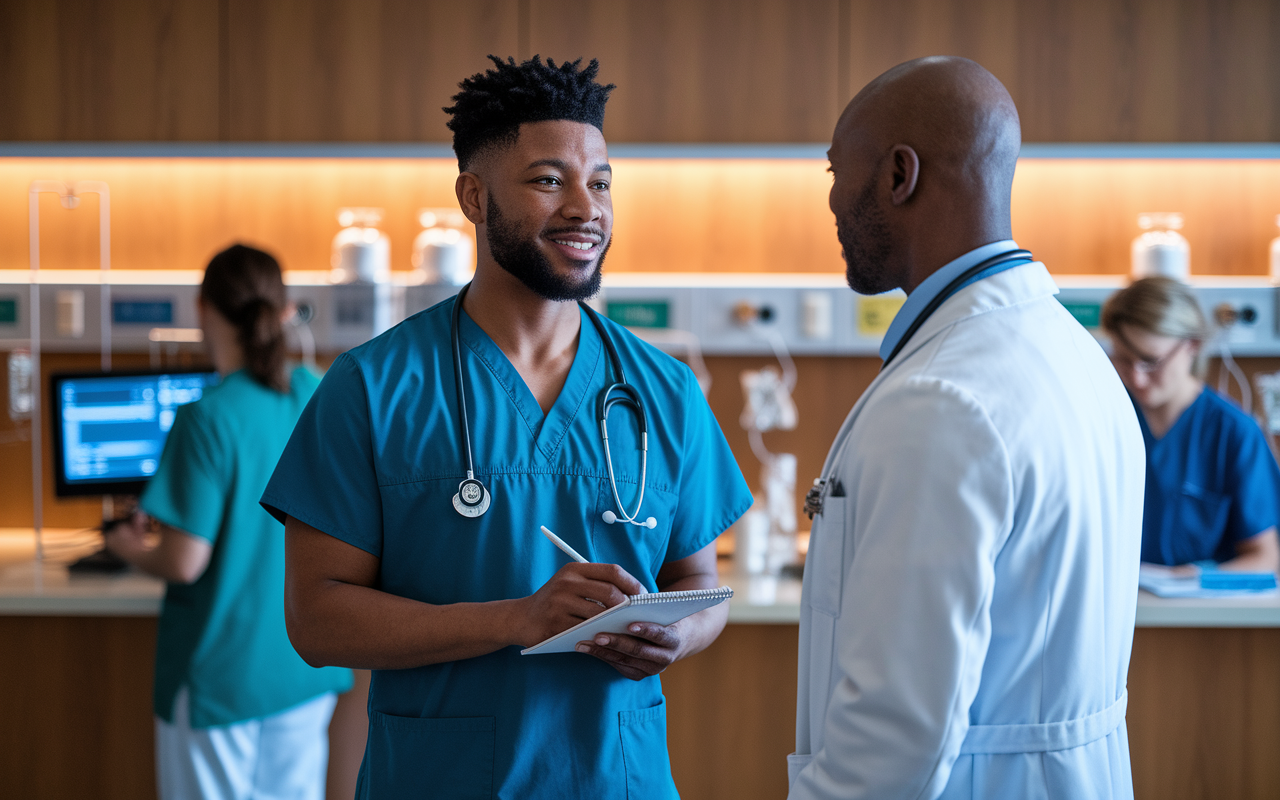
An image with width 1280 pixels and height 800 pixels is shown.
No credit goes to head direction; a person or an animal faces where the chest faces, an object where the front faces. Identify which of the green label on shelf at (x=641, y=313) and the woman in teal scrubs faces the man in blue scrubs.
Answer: the green label on shelf

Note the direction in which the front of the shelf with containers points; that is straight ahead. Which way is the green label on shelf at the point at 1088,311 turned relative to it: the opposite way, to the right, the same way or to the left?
the same way

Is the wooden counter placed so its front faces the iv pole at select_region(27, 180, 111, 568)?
no

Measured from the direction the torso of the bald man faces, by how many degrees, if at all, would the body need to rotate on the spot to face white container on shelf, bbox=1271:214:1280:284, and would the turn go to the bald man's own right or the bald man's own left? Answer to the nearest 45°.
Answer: approximately 45° to the bald man's own right

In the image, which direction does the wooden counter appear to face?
toward the camera

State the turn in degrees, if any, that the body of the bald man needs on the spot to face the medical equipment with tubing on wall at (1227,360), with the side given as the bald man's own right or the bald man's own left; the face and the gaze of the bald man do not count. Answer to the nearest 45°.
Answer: approximately 45° to the bald man's own right

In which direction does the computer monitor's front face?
toward the camera

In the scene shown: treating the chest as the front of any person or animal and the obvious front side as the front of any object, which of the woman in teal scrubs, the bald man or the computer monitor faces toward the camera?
the computer monitor

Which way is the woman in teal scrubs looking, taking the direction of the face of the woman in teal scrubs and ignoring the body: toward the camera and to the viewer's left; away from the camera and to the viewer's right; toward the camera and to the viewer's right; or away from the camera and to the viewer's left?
away from the camera and to the viewer's left

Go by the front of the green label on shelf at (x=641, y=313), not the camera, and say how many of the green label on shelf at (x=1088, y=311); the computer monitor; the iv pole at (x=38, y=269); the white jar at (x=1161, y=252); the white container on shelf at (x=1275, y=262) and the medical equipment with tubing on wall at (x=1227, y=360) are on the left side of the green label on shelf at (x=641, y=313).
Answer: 4

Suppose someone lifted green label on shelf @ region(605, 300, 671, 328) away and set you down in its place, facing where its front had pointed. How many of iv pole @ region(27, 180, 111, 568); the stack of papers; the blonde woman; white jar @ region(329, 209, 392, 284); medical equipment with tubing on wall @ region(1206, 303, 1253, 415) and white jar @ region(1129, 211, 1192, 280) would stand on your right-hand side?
2

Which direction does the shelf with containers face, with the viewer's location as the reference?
facing the viewer

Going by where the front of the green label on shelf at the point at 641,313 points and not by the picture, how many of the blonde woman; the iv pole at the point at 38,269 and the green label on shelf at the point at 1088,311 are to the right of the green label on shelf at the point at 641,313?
1

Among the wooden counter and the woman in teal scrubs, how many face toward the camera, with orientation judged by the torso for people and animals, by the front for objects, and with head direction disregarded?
1

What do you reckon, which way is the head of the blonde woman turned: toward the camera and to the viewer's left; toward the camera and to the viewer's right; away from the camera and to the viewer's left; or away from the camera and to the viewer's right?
toward the camera and to the viewer's left

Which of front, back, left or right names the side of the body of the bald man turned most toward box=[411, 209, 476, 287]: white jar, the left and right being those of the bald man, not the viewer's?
front
